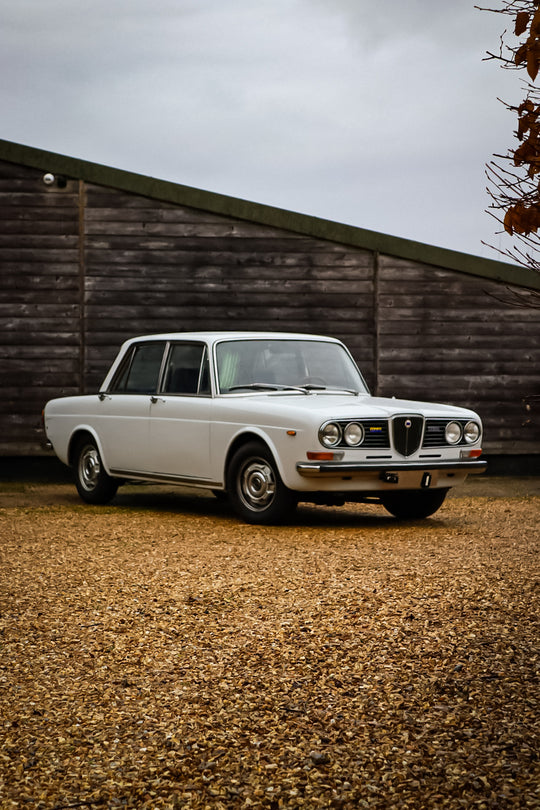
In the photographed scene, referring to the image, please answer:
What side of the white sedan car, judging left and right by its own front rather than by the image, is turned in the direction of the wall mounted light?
back

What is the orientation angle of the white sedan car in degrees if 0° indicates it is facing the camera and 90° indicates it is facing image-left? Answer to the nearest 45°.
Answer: approximately 315°
